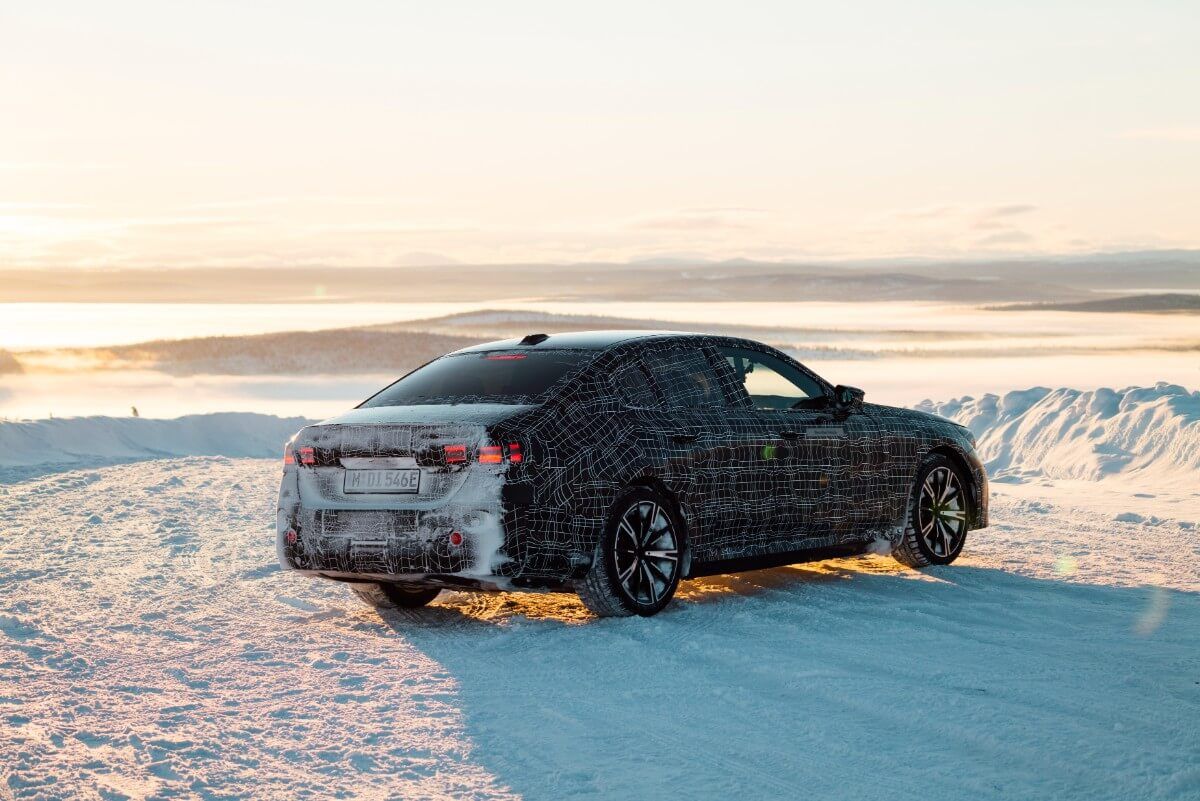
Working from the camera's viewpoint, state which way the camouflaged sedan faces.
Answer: facing away from the viewer and to the right of the viewer
